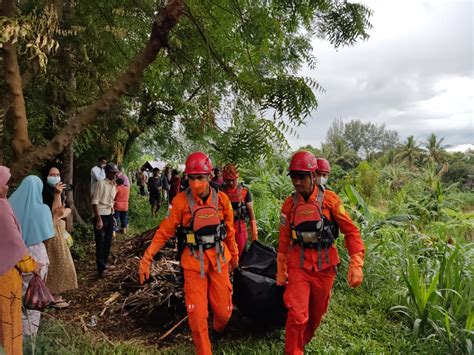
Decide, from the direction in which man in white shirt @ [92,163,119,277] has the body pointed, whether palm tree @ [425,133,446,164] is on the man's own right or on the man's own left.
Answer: on the man's own left

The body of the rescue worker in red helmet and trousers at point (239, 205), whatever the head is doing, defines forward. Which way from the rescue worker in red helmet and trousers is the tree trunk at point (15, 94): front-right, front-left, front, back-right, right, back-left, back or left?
front-right

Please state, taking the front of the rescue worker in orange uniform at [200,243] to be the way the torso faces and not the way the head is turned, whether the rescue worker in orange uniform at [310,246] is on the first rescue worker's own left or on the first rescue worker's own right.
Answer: on the first rescue worker's own left

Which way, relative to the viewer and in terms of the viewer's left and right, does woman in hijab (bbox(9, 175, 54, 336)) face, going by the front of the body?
facing away from the viewer and to the right of the viewer

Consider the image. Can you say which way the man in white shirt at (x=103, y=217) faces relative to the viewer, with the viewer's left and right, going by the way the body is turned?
facing the viewer and to the right of the viewer

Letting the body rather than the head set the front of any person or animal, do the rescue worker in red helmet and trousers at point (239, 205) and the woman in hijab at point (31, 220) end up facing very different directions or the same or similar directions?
very different directions

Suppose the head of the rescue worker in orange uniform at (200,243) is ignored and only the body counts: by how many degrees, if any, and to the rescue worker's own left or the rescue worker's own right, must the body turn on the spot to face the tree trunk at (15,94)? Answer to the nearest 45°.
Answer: approximately 90° to the rescue worker's own right

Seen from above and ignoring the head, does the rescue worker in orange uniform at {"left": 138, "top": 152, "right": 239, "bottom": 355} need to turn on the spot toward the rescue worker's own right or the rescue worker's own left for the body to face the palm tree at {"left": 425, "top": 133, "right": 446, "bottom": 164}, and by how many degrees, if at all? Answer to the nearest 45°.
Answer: approximately 135° to the rescue worker's own left

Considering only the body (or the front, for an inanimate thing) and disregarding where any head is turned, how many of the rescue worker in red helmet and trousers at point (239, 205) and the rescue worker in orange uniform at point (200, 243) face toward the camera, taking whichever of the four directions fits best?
2

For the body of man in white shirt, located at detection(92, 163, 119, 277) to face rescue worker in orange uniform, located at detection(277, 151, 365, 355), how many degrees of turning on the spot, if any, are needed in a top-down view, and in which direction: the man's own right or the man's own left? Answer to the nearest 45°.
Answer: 0° — they already face them

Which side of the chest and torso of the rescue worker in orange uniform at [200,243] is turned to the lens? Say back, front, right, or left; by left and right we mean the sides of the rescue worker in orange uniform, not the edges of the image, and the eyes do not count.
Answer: front

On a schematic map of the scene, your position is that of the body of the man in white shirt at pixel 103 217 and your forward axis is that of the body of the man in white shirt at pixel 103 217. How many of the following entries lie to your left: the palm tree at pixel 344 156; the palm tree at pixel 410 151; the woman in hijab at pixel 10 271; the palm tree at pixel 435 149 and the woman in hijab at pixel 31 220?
3

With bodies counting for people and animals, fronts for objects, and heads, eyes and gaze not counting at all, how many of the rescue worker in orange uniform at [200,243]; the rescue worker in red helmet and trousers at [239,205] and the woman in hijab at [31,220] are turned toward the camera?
2

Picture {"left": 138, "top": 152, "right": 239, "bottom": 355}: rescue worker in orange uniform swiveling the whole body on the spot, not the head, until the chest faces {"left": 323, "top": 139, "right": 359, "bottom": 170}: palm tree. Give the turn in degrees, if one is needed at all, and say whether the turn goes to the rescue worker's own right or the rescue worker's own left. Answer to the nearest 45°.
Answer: approximately 135° to the rescue worker's own left
